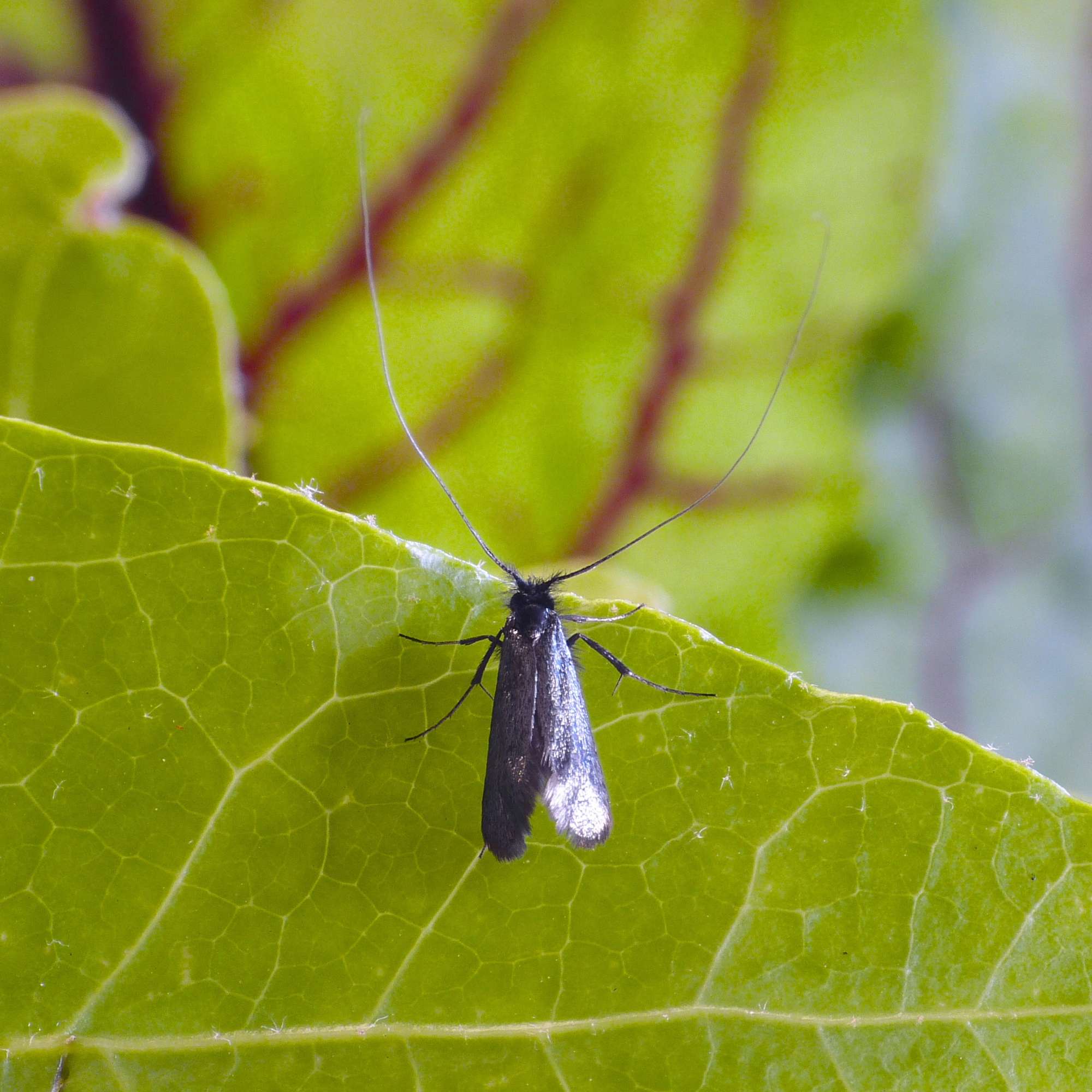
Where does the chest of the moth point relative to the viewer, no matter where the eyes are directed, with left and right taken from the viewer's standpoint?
facing away from the viewer

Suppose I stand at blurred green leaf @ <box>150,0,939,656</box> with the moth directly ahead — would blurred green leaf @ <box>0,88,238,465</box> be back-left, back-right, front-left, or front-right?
front-right
